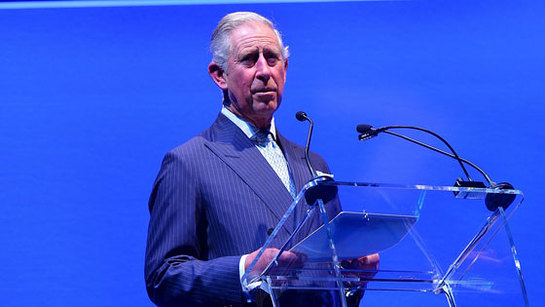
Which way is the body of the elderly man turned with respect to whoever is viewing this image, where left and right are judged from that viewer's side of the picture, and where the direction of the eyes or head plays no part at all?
facing the viewer and to the right of the viewer
